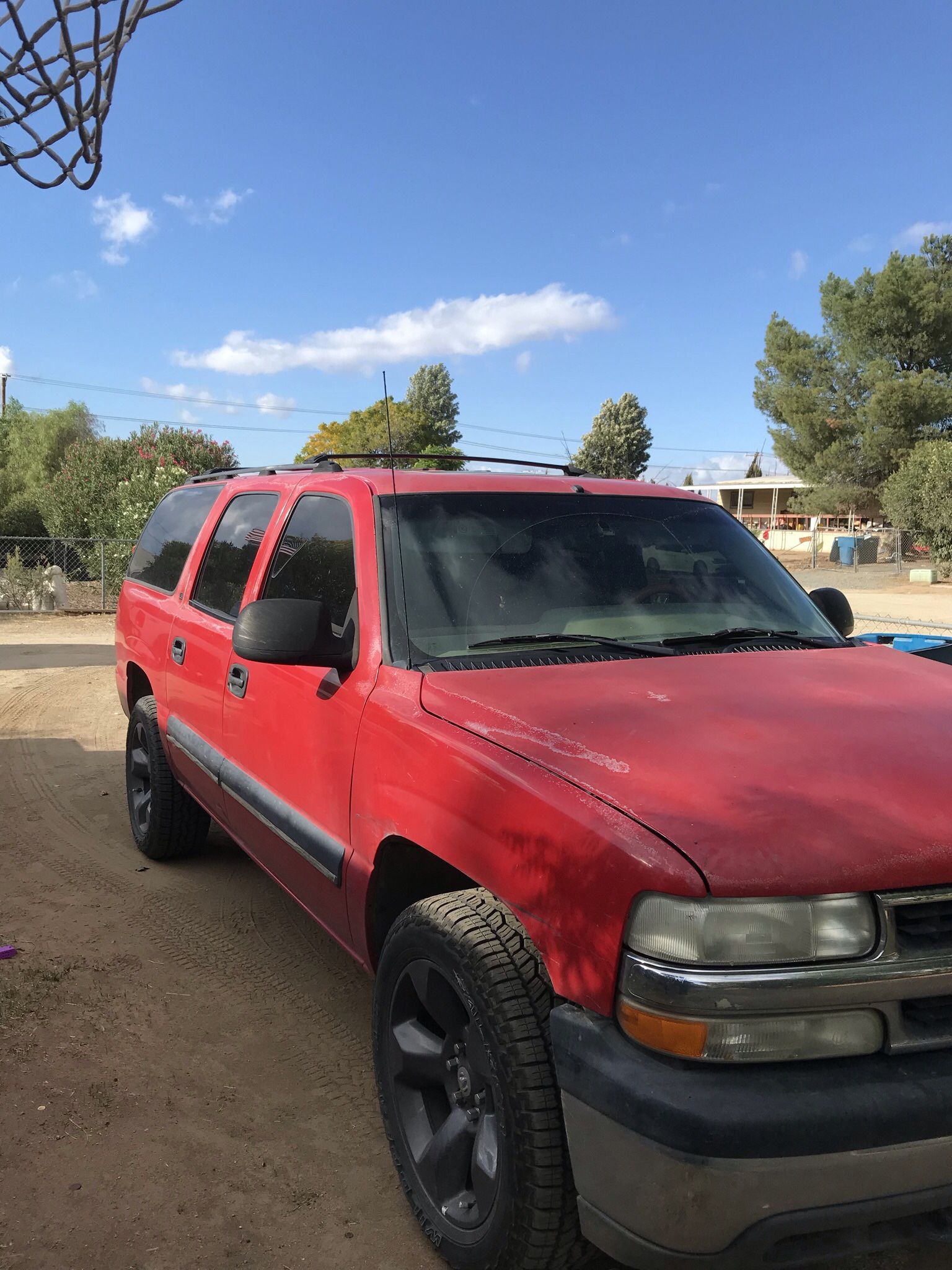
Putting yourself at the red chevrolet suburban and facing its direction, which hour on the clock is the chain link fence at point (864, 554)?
The chain link fence is roughly at 8 o'clock from the red chevrolet suburban.

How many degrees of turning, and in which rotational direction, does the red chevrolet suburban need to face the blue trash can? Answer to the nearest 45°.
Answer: approximately 135° to its left

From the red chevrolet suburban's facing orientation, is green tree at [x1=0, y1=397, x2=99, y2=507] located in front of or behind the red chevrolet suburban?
behind

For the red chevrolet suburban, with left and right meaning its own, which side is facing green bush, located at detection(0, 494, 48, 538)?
back

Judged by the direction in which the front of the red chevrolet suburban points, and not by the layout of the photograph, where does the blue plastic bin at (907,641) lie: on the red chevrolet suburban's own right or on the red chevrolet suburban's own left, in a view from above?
on the red chevrolet suburban's own left

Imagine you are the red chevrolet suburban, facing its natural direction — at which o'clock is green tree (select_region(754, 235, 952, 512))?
The green tree is roughly at 8 o'clock from the red chevrolet suburban.

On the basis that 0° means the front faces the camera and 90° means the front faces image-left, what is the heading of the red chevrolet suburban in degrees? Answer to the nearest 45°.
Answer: approximately 315°

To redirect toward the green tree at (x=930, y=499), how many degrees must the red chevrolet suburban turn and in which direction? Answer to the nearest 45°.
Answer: approximately 135° to its left
